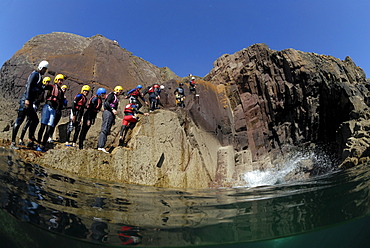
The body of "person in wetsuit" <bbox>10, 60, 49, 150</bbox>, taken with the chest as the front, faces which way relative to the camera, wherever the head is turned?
to the viewer's right

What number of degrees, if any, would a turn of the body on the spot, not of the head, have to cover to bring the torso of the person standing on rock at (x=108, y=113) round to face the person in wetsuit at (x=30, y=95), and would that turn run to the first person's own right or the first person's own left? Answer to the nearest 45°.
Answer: approximately 135° to the first person's own right

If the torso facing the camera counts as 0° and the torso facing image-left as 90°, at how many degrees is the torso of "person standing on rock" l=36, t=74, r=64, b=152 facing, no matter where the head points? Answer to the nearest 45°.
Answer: approximately 315°

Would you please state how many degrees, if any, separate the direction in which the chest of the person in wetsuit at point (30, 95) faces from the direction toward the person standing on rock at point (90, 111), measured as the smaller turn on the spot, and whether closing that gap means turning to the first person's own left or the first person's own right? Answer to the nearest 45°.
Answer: approximately 45° to the first person's own left

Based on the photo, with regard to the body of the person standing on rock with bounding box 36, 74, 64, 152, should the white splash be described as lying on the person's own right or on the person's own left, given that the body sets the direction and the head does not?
on the person's own left

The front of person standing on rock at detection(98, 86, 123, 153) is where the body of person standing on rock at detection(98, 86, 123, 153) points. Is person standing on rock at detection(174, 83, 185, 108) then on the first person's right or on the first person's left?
on the first person's left
